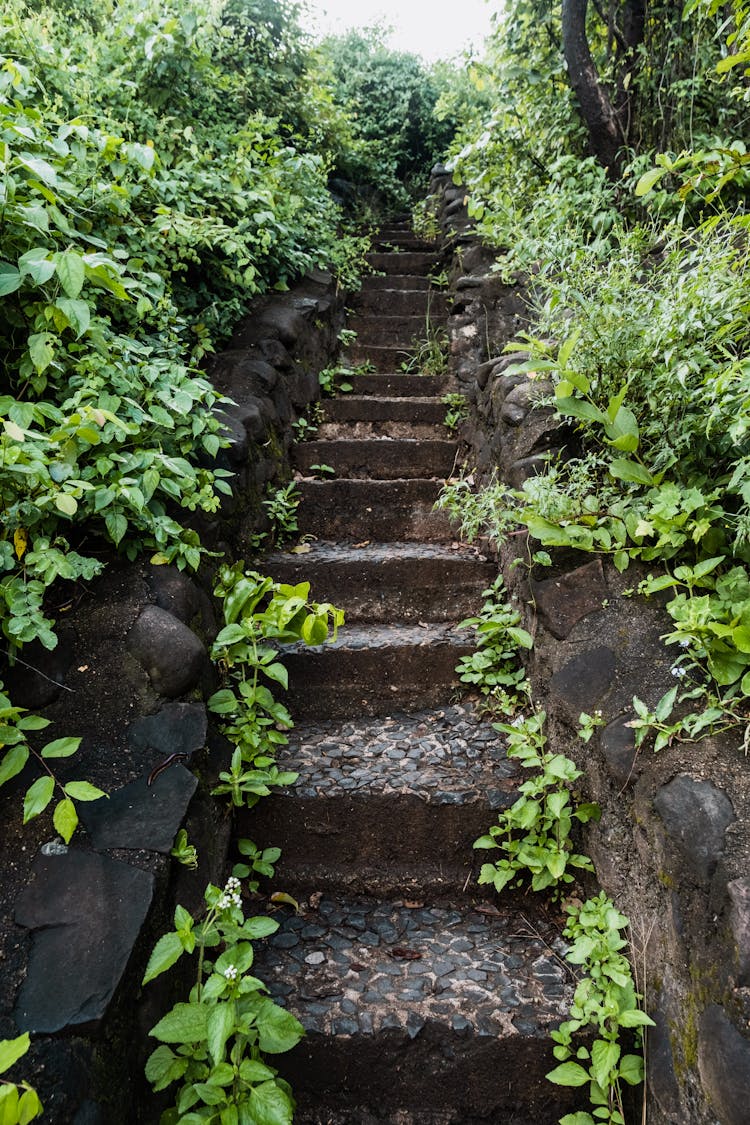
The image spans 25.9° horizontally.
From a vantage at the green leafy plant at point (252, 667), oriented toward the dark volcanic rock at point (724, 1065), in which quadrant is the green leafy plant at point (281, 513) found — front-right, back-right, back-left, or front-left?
back-left

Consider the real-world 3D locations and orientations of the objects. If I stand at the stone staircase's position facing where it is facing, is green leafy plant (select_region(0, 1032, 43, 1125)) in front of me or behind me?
in front

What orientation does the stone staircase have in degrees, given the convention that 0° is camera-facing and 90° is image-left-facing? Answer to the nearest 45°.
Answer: approximately 0°

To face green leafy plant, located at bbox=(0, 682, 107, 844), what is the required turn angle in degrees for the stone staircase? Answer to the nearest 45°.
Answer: approximately 45° to its right
